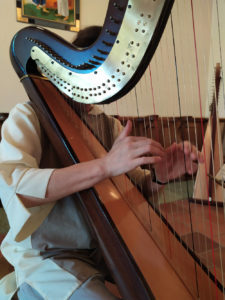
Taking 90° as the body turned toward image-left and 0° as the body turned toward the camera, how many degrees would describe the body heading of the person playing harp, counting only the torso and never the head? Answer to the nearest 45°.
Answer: approximately 315°

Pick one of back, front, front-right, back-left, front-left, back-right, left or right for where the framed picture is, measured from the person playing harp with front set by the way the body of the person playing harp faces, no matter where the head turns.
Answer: back-left
